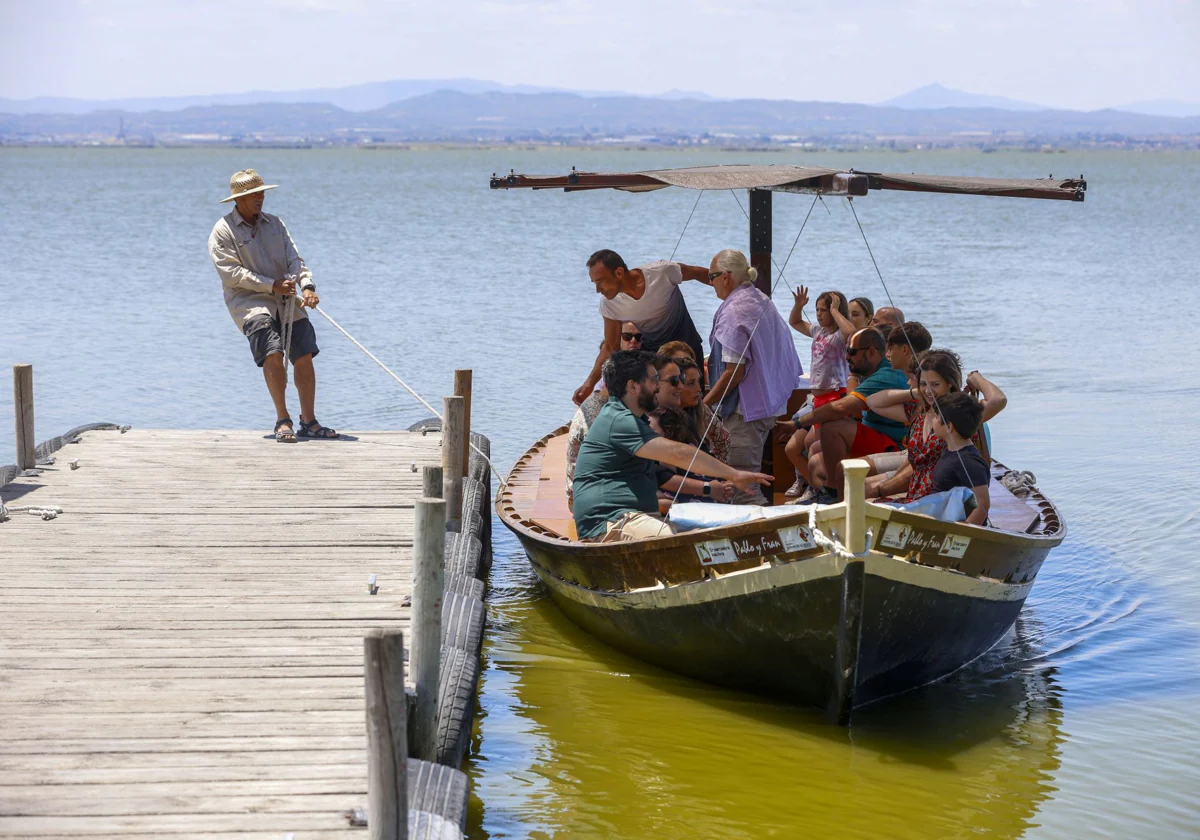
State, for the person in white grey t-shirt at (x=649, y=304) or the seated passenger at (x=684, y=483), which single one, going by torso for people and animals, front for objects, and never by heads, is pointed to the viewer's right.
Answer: the seated passenger

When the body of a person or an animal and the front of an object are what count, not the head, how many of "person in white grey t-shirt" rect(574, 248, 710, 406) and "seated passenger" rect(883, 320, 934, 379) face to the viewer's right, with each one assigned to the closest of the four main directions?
0

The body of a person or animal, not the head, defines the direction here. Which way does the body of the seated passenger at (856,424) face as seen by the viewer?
to the viewer's left

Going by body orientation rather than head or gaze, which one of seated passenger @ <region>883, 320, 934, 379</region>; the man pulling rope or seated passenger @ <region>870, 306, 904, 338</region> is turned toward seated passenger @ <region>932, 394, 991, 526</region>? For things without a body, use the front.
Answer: the man pulling rope

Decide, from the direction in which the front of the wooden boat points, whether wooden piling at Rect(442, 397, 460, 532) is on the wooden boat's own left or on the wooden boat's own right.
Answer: on the wooden boat's own right

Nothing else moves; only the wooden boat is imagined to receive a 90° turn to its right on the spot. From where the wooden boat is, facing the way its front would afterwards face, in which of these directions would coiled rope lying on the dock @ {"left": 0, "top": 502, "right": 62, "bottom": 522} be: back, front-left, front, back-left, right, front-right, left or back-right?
front

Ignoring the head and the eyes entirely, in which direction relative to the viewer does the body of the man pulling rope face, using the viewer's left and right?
facing the viewer and to the right of the viewer

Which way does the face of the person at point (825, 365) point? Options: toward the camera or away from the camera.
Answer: toward the camera

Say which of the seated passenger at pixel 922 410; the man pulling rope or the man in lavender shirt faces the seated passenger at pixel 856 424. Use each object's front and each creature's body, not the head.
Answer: the man pulling rope

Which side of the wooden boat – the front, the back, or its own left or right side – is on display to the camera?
front

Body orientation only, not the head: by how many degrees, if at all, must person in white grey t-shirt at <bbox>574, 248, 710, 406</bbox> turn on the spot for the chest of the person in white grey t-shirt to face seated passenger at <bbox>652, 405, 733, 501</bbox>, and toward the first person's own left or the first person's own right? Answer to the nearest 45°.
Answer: approximately 45° to the first person's own left

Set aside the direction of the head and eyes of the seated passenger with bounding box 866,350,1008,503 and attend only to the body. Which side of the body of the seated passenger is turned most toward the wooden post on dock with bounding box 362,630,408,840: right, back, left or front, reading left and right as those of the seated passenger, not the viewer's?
front

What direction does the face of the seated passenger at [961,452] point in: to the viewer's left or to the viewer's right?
to the viewer's left
